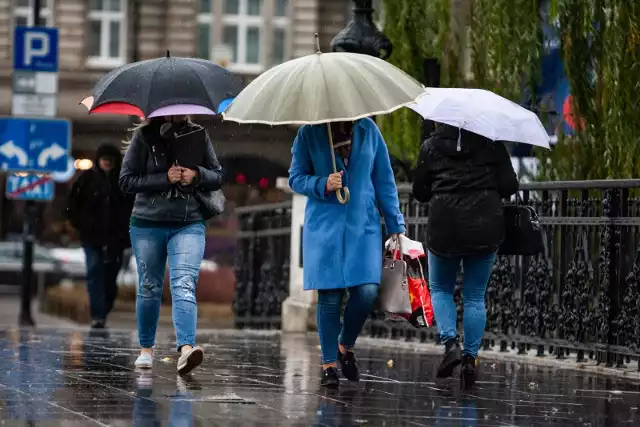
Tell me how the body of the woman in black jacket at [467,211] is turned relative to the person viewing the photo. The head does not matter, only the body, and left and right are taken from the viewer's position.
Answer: facing away from the viewer

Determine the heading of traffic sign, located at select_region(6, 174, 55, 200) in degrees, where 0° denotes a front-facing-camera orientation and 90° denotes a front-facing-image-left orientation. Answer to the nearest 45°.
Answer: approximately 0°

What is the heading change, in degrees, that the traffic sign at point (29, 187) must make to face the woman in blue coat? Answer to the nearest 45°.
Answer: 0° — it already faces them

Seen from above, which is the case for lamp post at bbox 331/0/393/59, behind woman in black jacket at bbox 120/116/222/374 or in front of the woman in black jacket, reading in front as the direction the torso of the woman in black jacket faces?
behind

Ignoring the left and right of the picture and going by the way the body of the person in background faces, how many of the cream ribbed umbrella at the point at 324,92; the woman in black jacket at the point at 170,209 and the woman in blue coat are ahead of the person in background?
3

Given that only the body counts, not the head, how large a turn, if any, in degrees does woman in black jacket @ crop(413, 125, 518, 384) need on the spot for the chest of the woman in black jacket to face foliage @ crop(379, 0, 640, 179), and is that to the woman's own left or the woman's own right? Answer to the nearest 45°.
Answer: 0° — they already face it

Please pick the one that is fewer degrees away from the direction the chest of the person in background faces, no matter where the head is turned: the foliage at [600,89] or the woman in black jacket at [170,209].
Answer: the woman in black jacket
